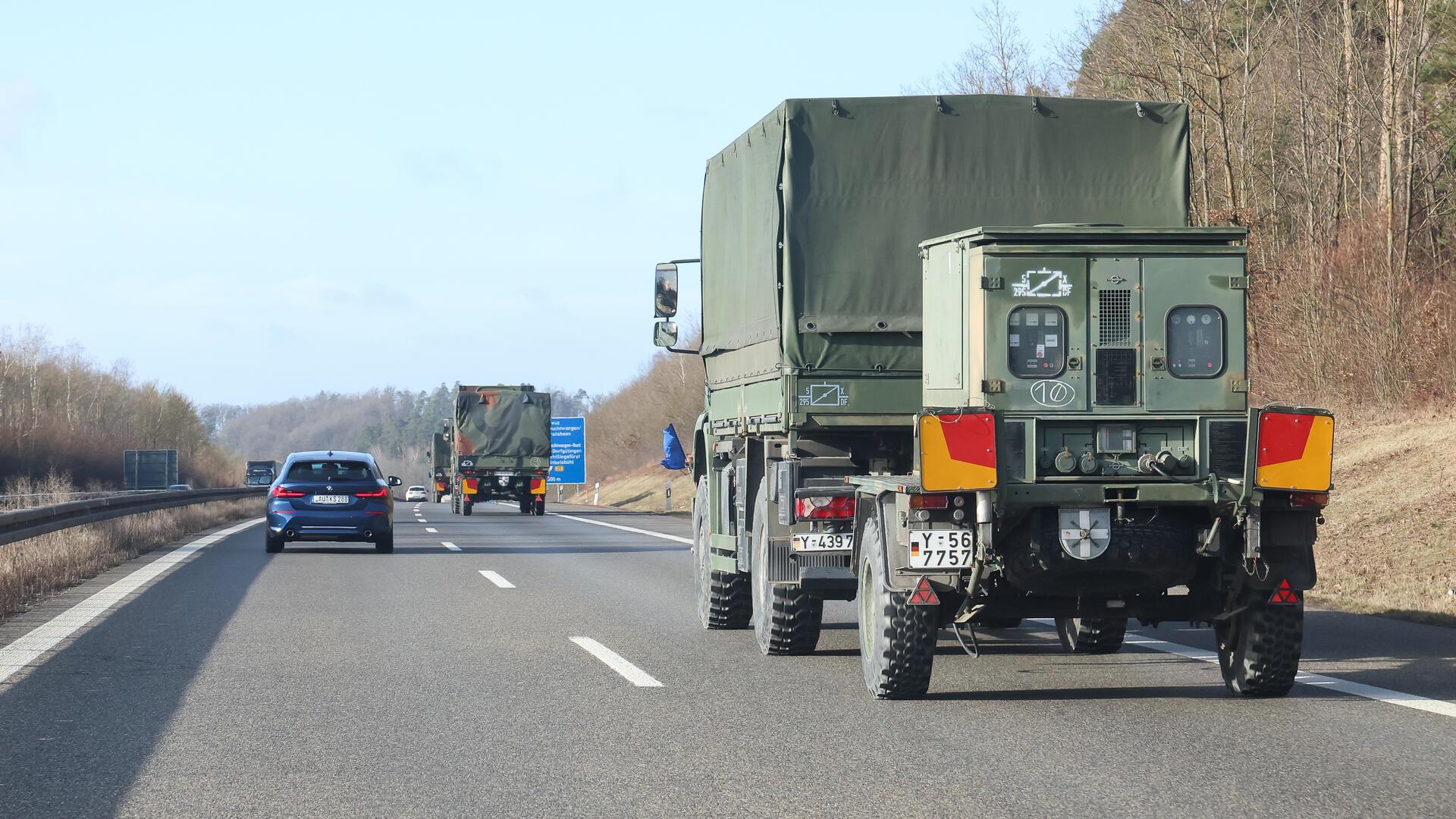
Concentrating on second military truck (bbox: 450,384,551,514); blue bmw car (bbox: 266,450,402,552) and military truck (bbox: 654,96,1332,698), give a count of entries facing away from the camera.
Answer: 3

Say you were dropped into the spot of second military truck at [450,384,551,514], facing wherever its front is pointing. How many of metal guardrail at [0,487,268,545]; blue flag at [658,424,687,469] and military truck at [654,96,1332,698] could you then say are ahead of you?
0

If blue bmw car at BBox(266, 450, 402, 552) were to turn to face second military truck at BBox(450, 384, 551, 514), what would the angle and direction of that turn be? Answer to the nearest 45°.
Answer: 0° — it already faces it

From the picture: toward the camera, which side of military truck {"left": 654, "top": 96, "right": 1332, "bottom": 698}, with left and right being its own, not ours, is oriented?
back

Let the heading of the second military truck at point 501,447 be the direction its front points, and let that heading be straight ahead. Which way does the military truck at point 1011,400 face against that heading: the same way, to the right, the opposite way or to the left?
the same way

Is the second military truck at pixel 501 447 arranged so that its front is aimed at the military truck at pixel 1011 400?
no

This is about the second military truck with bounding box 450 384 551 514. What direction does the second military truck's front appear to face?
away from the camera

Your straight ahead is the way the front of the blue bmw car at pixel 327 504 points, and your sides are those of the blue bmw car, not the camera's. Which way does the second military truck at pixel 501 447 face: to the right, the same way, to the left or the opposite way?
the same way

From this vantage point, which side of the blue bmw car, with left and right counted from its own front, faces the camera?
back

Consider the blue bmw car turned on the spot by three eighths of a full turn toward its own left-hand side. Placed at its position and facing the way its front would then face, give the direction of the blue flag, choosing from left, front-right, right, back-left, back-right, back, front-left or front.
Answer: left

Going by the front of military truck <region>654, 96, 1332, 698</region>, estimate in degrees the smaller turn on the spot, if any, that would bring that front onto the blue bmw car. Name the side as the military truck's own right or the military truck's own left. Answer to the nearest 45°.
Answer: approximately 45° to the military truck's own left

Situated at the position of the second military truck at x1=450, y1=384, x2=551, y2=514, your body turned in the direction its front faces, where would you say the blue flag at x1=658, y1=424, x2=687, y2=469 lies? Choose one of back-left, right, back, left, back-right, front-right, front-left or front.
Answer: back

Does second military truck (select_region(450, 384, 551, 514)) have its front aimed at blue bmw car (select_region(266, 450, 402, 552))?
no

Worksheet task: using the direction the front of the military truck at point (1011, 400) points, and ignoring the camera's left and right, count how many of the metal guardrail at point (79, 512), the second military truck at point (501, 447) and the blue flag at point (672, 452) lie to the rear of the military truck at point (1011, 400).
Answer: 0

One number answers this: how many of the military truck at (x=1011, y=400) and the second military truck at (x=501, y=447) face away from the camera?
2

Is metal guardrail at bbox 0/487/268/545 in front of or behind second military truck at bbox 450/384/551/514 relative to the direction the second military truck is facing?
behind
